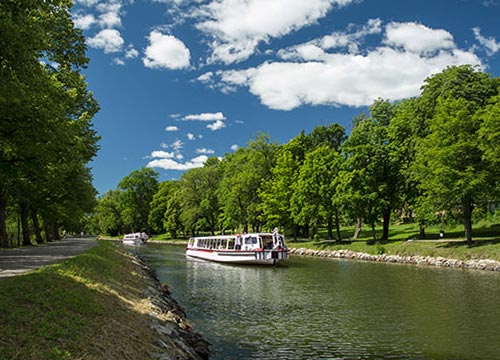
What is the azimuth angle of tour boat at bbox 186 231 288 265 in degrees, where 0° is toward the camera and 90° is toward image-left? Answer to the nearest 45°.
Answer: approximately 135°

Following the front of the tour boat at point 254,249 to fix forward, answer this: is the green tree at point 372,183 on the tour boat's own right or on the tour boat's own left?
on the tour boat's own right

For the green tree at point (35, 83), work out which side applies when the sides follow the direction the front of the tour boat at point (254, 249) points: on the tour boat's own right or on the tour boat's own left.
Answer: on the tour boat's own left

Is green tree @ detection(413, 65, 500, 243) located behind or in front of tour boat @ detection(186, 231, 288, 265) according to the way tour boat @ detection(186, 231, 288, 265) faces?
behind
